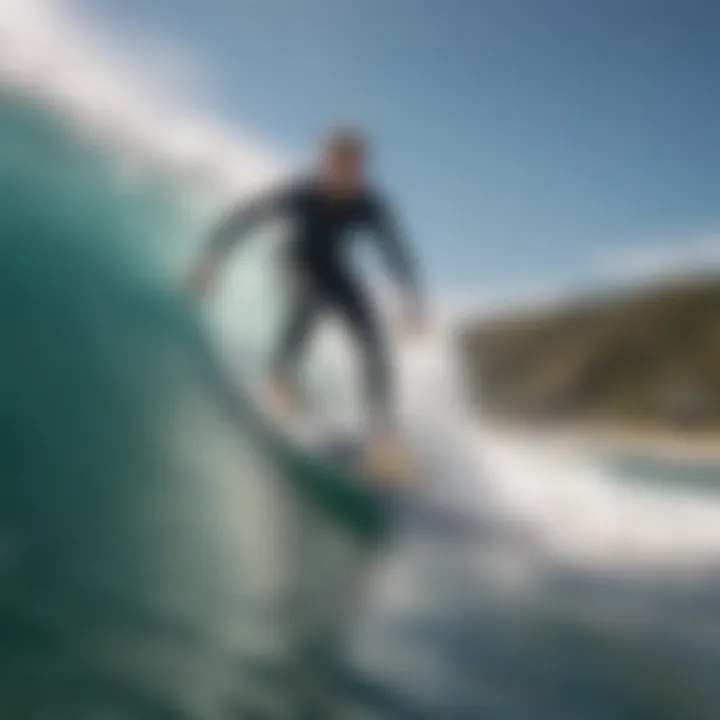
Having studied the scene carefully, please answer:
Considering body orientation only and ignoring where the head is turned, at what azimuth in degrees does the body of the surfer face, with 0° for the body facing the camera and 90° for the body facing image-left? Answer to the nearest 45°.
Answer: approximately 0°
